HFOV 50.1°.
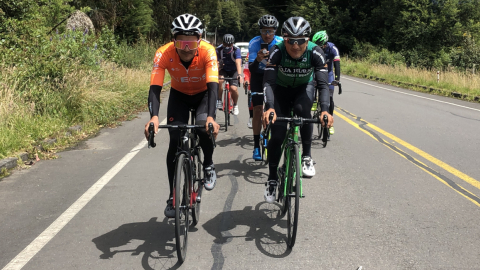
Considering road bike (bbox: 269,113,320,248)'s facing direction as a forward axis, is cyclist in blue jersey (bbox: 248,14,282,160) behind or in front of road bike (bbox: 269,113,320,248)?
behind

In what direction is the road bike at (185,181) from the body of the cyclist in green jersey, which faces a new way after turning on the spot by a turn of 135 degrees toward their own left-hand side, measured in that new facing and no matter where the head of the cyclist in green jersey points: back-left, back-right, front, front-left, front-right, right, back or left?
back

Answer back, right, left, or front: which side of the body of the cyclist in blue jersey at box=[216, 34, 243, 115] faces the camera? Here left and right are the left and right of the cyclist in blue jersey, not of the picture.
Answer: front

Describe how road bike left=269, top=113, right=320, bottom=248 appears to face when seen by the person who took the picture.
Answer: facing the viewer

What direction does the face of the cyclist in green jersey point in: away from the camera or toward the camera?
toward the camera

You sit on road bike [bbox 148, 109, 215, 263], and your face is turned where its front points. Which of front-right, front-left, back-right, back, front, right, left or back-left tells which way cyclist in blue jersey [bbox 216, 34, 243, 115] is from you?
back

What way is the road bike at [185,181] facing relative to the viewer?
toward the camera

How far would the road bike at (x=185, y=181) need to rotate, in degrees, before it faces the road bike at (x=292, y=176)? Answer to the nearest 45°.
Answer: approximately 90° to its left

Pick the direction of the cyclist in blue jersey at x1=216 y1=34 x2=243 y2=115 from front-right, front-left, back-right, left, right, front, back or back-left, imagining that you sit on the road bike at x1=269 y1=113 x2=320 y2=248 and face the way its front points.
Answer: back
